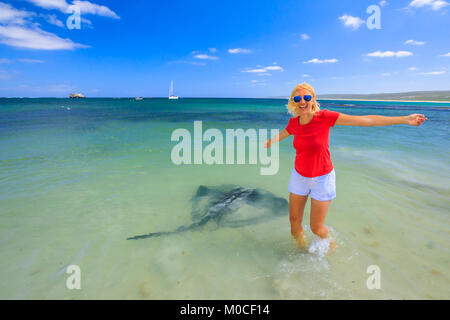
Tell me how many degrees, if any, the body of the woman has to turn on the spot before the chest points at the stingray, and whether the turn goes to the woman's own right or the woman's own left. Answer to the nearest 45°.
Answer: approximately 135° to the woman's own right

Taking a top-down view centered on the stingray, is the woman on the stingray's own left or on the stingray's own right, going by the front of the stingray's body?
on the stingray's own right

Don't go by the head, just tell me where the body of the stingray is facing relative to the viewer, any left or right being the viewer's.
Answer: facing away from the viewer and to the right of the viewer

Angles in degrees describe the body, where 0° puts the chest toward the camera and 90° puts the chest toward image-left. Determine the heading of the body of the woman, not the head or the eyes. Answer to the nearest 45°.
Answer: approximately 0°

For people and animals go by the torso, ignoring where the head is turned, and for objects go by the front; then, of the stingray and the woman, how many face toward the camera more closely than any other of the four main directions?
1
